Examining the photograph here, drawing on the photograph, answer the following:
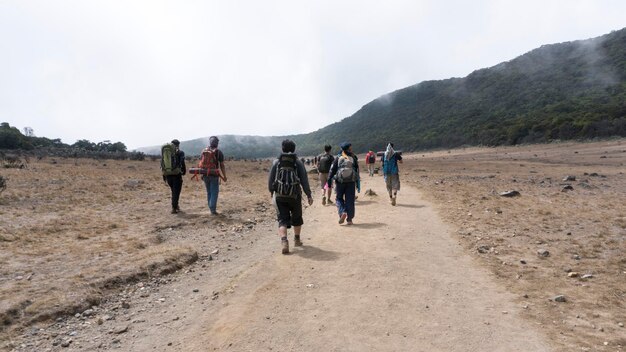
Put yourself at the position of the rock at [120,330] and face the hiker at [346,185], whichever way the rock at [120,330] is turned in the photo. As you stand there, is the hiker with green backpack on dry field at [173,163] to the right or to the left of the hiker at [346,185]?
left

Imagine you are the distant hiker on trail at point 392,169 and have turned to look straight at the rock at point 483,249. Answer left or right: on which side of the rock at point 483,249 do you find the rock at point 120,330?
right

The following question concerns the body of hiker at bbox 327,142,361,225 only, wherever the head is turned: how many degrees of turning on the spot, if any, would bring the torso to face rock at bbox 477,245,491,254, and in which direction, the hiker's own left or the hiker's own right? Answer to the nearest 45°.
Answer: approximately 135° to the hiker's own right

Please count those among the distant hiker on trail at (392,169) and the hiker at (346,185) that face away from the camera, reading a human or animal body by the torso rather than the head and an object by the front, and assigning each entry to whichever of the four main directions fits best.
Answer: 2

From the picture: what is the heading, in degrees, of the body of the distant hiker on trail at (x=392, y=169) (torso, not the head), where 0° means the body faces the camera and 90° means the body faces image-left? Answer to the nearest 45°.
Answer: approximately 180°

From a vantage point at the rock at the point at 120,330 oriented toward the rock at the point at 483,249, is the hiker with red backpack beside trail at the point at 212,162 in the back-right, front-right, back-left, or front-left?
front-left

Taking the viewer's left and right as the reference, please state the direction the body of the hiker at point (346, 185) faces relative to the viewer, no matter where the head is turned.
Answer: facing away from the viewer

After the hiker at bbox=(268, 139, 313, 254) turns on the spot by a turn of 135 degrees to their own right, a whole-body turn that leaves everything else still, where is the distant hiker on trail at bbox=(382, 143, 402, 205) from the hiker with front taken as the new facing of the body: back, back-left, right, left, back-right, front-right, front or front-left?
left

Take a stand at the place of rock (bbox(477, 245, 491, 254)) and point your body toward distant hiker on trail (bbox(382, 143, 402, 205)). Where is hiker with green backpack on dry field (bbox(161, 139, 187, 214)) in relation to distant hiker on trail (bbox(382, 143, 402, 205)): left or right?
left

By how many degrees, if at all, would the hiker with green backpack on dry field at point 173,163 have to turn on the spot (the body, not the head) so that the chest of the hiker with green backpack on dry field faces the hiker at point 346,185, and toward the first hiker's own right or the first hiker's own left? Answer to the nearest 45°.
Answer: approximately 90° to the first hiker's own right

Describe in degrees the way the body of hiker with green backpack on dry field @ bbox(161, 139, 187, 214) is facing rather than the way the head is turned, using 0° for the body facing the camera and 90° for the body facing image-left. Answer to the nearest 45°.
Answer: approximately 225°

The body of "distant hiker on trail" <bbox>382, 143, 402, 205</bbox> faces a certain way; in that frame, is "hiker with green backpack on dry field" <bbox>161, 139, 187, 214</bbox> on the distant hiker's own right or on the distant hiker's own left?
on the distant hiker's own left

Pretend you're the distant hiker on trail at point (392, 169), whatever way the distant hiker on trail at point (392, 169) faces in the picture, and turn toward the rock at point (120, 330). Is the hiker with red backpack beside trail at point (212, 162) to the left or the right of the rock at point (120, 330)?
right

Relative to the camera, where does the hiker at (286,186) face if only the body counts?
away from the camera

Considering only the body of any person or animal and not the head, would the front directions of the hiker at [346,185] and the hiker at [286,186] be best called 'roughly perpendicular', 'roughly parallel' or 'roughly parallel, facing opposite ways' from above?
roughly parallel

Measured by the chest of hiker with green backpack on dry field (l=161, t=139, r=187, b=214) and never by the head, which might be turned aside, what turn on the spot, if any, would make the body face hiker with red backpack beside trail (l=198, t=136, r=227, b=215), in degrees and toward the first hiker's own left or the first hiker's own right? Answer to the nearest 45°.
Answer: approximately 90° to the first hiker's own right

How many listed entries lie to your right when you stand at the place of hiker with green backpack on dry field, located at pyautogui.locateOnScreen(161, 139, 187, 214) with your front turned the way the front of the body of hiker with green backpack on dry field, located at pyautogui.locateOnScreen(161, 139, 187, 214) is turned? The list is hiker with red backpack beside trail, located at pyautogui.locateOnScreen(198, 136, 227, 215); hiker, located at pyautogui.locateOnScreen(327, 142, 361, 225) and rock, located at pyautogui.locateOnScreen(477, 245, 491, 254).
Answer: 3
